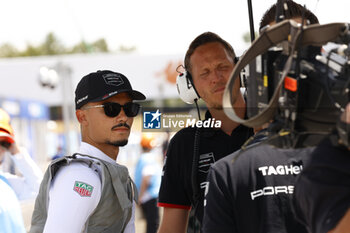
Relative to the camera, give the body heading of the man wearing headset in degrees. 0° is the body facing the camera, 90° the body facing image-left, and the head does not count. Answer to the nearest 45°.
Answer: approximately 315°

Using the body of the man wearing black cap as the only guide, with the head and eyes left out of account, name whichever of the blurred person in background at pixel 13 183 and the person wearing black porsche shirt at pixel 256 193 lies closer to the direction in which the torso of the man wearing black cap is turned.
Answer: the person wearing black porsche shirt

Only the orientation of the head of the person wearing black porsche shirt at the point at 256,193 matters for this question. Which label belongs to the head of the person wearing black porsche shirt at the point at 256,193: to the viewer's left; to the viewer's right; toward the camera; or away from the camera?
away from the camera

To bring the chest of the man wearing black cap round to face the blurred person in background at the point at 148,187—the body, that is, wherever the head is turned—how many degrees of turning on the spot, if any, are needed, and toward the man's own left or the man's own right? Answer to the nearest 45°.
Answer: approximately 90° to the man's own left
